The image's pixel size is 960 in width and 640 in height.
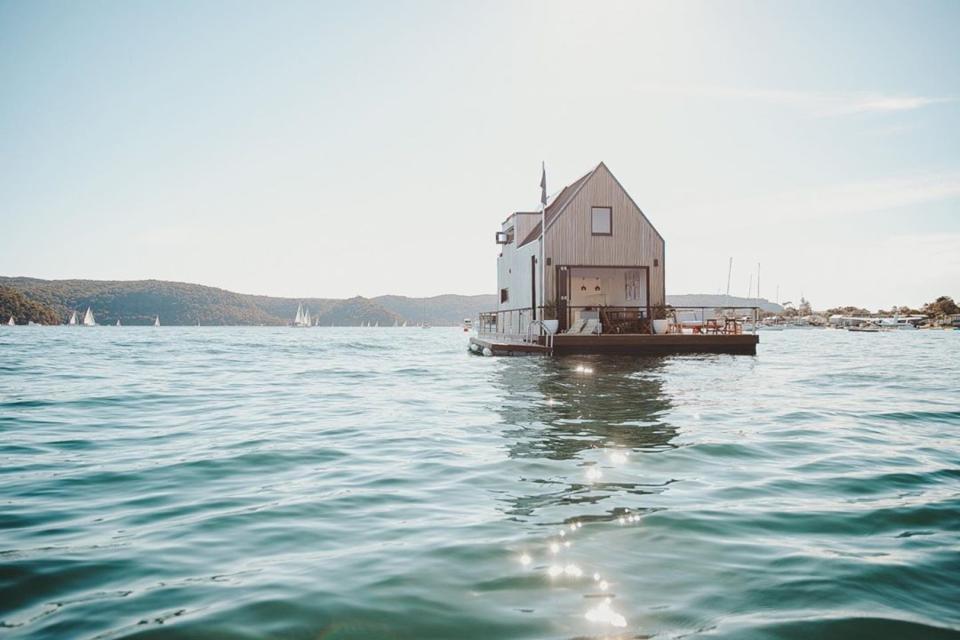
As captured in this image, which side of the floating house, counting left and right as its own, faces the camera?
front
